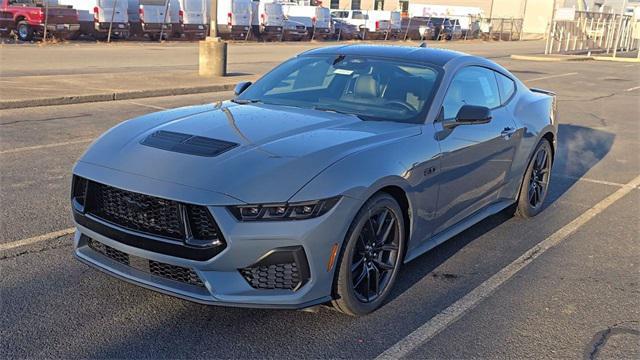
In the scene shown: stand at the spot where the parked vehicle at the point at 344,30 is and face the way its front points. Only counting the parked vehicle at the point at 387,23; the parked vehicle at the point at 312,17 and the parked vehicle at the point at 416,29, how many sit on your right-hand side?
1

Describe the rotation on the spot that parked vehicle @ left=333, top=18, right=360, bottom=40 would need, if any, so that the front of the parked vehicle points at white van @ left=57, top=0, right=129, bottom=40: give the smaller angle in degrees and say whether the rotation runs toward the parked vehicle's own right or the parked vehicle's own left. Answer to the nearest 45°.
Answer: approximately 90° to the parked vehicle's own right

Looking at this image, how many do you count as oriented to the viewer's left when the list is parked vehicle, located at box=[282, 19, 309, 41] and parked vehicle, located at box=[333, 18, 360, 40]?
0

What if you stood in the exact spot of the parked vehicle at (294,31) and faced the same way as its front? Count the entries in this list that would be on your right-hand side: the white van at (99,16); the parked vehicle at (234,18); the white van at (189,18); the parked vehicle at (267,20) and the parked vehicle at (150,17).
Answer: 5

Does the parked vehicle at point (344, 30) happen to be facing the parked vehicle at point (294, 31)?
no

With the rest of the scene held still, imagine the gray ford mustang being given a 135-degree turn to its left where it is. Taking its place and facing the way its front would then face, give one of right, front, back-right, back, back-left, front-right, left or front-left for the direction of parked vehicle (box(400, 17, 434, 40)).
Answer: left

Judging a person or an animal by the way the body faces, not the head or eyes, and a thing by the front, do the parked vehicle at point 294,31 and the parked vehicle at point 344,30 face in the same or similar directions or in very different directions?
same or similar directions

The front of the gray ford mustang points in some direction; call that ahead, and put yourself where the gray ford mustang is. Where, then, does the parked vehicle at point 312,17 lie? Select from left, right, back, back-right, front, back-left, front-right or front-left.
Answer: back-right

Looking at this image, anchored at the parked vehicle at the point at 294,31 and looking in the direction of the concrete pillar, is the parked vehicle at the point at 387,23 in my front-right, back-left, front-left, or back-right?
back-left

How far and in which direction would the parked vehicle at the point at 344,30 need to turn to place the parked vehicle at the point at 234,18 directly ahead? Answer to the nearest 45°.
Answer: approximately 90° to its right

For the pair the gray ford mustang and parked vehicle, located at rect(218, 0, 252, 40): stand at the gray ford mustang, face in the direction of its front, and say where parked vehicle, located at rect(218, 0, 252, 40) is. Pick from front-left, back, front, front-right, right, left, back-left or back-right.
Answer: back-right

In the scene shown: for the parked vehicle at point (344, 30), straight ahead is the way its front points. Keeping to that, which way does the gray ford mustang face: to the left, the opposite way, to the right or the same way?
to the right

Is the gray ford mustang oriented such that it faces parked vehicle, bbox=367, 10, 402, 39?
no

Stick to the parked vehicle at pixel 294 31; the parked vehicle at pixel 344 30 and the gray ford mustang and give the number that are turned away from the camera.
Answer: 0

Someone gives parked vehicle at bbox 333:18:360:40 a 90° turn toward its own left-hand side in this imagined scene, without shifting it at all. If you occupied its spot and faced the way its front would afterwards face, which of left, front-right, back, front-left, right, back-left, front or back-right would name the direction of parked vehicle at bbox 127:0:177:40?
back

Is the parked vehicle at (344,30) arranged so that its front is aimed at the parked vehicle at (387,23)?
no

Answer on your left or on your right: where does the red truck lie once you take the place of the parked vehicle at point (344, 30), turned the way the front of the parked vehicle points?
on your right

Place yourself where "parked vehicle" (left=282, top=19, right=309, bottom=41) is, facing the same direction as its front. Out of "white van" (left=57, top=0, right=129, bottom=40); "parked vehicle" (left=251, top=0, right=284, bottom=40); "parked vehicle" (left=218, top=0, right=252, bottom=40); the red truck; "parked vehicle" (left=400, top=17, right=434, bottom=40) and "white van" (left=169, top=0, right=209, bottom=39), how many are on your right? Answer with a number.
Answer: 5

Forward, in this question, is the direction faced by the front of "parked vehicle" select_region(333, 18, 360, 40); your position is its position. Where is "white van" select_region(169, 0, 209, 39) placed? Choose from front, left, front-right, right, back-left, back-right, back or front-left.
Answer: right

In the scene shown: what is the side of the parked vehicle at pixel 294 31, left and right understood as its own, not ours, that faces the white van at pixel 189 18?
right

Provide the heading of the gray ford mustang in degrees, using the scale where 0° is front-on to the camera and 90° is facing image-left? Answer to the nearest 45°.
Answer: approximately 45°

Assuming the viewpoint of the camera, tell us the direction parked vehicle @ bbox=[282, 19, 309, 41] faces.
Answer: facing the viewer and to the right of the viewer

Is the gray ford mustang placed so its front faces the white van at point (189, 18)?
no
